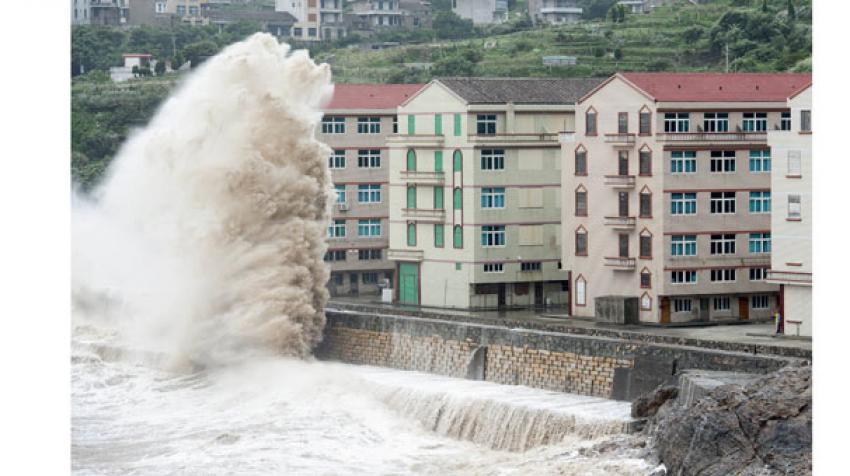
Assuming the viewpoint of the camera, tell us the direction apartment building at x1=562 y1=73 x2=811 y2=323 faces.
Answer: facing the viewer and to the right of the viewer

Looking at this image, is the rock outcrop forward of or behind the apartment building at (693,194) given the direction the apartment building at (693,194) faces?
forward
